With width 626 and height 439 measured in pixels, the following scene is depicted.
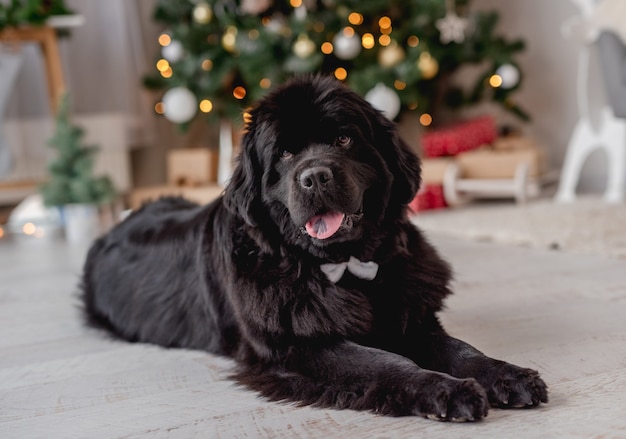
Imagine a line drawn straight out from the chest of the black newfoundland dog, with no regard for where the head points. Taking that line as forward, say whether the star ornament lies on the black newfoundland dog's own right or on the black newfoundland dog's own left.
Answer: on the black newfoundland dog's own left

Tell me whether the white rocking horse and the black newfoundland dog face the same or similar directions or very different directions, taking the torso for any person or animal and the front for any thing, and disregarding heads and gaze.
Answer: very different directions

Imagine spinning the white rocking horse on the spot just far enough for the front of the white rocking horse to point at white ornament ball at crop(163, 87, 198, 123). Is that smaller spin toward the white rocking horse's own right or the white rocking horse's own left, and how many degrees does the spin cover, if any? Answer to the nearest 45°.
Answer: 0° — it already faces it

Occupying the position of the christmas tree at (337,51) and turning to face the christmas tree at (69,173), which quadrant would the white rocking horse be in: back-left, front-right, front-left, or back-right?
back-left

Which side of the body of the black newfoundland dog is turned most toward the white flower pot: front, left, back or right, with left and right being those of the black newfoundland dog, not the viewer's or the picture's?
back

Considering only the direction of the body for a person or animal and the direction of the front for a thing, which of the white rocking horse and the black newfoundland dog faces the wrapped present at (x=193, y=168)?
the white rocking horse

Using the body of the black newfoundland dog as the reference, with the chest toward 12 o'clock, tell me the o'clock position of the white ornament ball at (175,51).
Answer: The white ornament ball is roughly at 7 o'clock from the black newfoundland dog.

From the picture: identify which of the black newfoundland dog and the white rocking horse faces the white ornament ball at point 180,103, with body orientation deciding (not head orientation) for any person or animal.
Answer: the white rocking horse

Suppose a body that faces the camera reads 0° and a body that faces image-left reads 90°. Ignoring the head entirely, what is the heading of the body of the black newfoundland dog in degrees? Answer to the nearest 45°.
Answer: approximately 315°

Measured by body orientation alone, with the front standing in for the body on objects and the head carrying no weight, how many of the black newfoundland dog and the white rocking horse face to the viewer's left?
1

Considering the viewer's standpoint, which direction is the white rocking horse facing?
facing to the left of the viewer

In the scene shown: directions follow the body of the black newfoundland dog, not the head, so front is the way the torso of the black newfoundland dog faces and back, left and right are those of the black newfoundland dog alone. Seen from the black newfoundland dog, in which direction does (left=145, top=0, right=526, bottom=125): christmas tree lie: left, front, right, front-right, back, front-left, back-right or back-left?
back-left
